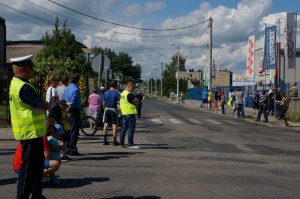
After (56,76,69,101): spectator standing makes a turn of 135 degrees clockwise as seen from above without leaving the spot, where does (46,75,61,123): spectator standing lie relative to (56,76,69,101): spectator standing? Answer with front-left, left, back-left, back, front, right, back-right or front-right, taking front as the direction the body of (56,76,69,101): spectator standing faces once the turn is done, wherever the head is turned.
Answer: front

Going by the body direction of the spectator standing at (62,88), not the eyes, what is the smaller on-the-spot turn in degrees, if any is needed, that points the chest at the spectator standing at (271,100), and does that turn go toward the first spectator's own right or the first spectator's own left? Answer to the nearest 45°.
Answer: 0° — they already face them

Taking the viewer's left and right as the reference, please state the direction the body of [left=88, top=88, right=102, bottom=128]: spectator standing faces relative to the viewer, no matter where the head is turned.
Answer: facing away from the viewer and to the right of the viewer

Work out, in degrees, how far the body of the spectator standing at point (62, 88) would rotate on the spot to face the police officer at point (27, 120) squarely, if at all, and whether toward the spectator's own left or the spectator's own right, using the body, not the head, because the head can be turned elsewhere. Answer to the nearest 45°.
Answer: approximately 135° to the spectator's own right

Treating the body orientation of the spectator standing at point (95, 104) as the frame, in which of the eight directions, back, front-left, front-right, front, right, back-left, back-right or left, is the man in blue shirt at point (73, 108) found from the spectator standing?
back-right

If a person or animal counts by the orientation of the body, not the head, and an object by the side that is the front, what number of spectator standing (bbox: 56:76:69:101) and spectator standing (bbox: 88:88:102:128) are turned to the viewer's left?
0

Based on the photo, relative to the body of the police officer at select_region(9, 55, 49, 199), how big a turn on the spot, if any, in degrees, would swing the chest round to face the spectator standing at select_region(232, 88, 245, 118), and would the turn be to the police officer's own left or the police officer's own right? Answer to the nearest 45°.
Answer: approximately 45° to the police officer's own left

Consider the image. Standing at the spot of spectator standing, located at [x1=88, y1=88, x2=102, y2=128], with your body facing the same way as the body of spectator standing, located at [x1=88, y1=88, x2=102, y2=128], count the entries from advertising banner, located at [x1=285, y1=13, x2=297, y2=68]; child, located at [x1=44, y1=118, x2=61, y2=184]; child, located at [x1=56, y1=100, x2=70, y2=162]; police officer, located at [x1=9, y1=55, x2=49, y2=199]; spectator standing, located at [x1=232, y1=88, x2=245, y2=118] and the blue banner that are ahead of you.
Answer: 3

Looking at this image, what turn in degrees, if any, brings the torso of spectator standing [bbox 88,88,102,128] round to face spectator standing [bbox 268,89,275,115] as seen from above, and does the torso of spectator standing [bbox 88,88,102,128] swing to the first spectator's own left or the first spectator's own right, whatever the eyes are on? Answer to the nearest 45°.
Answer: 0° — they already face them

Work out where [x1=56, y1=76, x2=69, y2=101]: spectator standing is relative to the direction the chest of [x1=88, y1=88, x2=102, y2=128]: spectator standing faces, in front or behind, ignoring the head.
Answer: behind

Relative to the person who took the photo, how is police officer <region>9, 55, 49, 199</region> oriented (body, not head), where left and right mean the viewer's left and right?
facing to the right of the viewer

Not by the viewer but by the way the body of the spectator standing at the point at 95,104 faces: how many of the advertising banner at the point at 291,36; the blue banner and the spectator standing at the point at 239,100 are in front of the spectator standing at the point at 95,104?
3

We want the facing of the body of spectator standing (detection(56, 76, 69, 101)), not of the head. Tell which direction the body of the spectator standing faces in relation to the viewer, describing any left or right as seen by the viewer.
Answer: facing away from the viewer and to the right of the viewer
